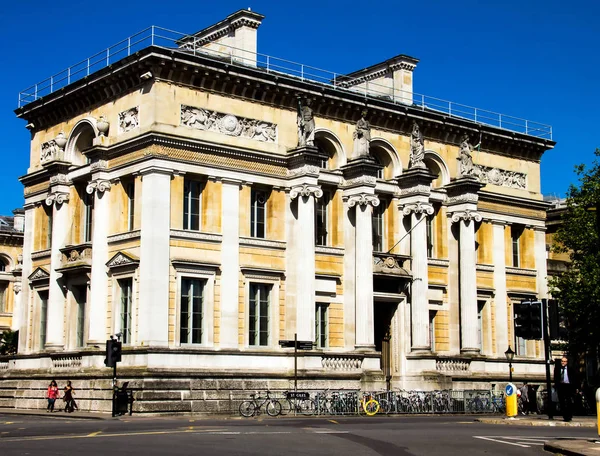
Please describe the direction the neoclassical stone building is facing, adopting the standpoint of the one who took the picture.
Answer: facing the viewer and to the right of the viewer

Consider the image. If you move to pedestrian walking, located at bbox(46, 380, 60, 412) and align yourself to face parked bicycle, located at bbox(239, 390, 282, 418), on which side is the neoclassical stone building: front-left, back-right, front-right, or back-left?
front-left
